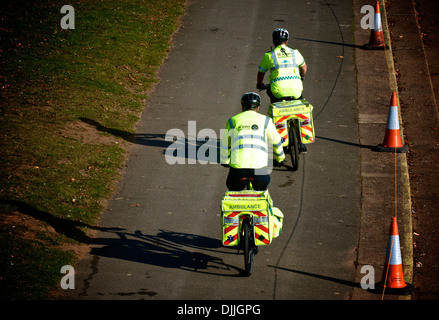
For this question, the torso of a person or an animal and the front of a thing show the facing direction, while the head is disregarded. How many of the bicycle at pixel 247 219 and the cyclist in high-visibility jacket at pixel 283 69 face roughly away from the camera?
2

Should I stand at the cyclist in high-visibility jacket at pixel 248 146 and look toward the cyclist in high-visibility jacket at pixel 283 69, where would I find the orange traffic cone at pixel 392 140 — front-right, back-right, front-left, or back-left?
front-right

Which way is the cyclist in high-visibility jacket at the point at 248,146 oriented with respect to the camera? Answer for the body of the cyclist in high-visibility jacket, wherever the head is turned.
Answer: away from the camera

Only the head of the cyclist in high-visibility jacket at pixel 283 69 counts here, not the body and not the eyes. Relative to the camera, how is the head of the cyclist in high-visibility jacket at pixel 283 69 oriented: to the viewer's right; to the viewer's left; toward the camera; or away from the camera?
away from the camera

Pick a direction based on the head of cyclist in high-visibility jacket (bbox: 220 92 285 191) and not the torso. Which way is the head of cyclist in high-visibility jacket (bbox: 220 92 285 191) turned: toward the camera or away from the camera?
away from the camera

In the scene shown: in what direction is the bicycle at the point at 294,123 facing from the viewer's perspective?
away from the camera

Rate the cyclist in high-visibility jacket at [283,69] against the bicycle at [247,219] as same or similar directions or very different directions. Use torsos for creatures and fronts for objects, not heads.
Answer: same or similar directions

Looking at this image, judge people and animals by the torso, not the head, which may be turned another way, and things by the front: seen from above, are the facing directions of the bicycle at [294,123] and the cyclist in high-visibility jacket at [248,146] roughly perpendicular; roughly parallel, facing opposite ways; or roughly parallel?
roughly parallel

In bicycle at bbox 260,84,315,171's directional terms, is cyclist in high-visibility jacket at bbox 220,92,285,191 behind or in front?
behind

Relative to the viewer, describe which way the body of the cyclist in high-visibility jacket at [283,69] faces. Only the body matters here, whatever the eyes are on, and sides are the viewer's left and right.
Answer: facing away from the viewer

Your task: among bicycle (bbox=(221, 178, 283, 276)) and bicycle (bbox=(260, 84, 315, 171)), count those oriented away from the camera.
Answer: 2

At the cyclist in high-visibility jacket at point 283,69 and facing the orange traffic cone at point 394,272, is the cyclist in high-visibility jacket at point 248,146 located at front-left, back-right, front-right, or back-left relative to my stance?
front-right

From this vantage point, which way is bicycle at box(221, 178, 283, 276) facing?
away from the camera

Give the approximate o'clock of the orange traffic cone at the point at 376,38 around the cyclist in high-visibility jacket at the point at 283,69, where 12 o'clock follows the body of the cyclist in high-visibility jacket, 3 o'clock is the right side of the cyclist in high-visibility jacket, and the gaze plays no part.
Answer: The orange traffic cone is roughly at 1 o'clock from the cyclist in high-visibility jacket.
